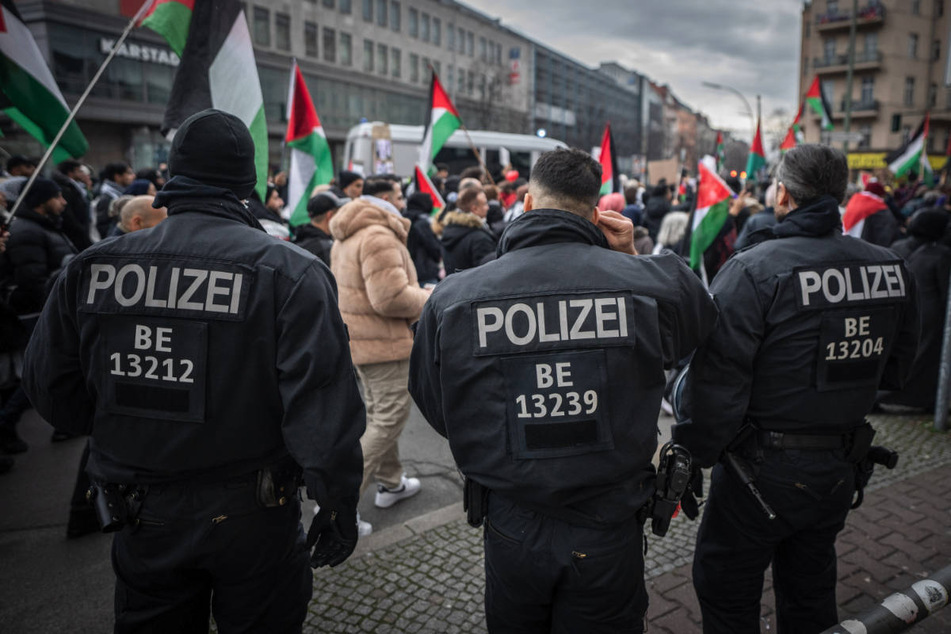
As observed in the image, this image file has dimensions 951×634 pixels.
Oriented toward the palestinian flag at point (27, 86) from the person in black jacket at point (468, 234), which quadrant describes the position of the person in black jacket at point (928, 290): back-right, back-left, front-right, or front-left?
back-left

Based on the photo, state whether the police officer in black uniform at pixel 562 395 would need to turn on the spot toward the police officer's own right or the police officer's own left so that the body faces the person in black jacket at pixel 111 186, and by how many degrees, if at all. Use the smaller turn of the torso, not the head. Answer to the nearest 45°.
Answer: approximately 45° to the police officer's own left

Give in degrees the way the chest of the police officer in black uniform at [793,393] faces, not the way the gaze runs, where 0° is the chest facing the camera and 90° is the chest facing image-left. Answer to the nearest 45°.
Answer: approximately 135°

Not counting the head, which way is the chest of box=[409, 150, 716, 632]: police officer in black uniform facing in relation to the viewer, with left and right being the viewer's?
facing away from the viewer

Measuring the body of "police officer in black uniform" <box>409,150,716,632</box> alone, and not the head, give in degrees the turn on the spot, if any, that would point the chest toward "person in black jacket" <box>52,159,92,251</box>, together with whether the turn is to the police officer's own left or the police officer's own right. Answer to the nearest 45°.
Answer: approximately 45° to the police officer's own left

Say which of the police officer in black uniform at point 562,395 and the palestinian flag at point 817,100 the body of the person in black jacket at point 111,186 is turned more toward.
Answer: the palestinian flag

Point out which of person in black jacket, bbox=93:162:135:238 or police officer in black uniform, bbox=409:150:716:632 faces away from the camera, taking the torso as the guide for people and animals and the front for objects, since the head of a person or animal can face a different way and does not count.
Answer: the police officer in black uniform
